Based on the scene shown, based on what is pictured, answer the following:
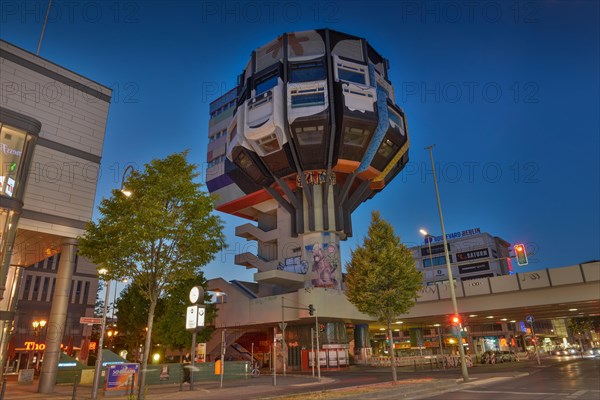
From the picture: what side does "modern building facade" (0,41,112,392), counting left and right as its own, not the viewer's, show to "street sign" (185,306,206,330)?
front

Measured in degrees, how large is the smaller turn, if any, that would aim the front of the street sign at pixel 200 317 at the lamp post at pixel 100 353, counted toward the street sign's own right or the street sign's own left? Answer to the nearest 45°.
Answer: approximately 135° to the street sign's own right

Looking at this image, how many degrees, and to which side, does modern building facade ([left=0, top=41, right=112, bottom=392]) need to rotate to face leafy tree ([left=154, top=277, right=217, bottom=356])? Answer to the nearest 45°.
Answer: approximately 90° to its left

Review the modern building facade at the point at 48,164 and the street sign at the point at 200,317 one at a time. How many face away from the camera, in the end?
0

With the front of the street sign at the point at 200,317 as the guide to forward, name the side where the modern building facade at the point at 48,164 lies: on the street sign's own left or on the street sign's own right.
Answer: on the street sign's own right

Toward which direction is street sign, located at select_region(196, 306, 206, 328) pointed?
toward the camera

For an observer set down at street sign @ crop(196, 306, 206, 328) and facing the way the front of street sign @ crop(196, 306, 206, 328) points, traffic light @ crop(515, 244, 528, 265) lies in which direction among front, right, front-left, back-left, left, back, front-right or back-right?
left
